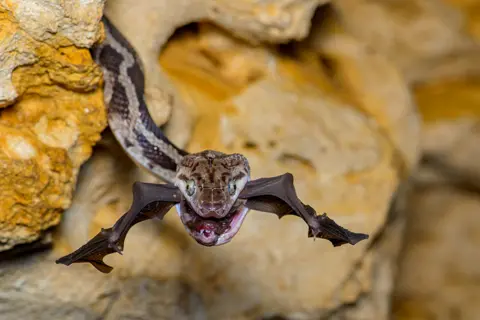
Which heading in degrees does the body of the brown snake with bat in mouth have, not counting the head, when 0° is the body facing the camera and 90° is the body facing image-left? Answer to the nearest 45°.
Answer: approximately 0°
